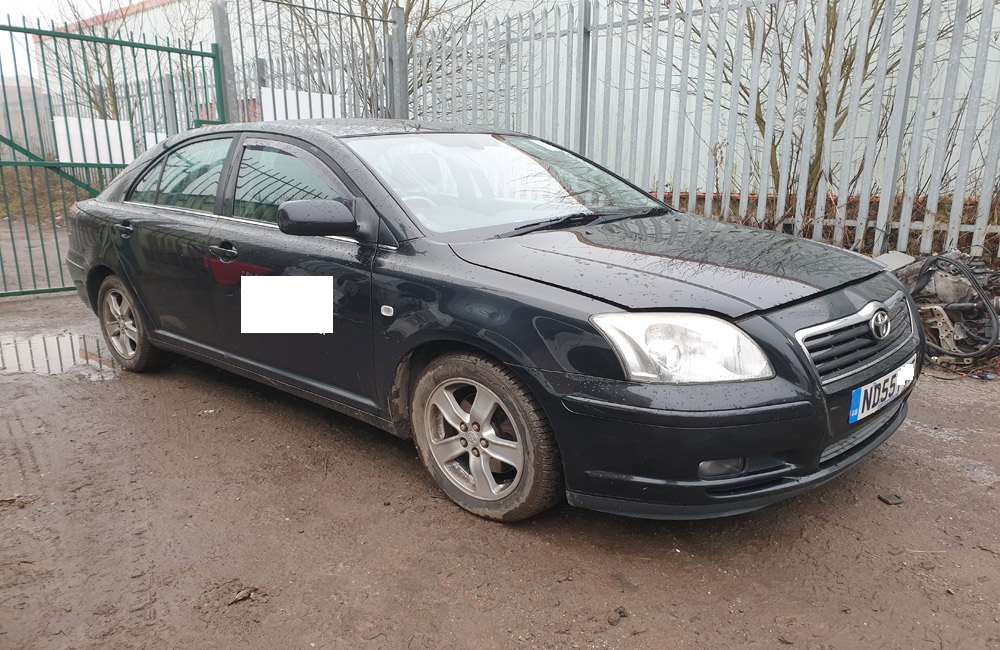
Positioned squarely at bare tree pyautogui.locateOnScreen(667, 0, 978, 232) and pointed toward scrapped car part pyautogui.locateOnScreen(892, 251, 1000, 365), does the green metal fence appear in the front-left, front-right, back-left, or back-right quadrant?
back-right

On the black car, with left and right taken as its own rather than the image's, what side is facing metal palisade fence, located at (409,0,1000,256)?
left

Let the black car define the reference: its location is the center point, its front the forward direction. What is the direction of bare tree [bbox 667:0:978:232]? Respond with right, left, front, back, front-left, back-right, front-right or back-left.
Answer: left

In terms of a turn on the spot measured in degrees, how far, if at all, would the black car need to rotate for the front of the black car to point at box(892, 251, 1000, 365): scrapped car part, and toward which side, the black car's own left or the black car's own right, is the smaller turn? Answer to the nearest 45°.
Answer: approximately 90° to the black car's own left

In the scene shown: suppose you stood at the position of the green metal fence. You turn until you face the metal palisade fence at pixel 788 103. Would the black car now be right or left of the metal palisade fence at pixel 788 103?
right

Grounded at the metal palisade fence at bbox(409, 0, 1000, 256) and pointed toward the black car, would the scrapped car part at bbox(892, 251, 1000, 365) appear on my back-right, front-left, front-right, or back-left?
front-left

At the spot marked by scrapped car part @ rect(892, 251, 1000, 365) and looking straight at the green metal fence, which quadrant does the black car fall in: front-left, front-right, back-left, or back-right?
front-left

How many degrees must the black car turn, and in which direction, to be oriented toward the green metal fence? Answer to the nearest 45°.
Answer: approximately 180°

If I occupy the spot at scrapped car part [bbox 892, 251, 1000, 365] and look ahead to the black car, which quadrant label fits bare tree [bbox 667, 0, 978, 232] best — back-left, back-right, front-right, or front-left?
back-right

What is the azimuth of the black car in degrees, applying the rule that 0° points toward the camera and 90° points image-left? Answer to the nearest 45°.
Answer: approximately 315°
